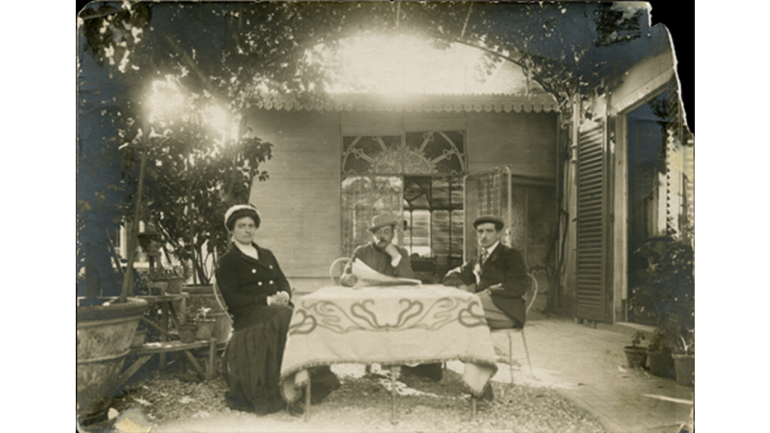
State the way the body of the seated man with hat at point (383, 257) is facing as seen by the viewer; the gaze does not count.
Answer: toward the camera

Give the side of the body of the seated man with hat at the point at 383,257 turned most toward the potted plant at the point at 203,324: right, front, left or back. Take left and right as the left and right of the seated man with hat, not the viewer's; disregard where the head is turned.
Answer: right

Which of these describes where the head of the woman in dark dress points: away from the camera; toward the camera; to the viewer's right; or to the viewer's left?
toward the camera

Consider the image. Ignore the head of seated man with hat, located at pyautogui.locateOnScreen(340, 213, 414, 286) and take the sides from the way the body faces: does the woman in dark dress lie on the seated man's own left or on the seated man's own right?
on the seated man's own right

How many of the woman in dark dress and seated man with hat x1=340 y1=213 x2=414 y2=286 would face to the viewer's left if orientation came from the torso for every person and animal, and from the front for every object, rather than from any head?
0

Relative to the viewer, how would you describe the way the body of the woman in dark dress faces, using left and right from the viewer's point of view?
facing the viewer and to the right of the viewer

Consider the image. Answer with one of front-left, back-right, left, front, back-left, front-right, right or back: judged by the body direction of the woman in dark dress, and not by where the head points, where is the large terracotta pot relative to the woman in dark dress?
back-right

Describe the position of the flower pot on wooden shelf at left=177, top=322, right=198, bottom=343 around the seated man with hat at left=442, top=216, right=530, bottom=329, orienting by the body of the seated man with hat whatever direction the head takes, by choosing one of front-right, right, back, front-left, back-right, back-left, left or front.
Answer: front-right

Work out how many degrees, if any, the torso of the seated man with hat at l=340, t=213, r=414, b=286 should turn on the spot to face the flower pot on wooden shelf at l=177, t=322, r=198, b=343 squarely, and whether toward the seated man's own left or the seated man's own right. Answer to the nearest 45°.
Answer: approximately 90° to the seated man's own right

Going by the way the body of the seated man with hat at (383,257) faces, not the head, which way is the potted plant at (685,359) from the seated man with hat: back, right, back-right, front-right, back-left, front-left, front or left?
left

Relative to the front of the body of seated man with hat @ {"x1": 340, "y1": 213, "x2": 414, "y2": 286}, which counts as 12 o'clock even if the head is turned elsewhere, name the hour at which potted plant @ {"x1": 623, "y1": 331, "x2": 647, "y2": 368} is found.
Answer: The potted plant is roughly at 9 o'clock from the seated man with hat.

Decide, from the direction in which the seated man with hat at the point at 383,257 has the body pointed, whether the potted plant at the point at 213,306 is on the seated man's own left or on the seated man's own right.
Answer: on the seated man's own right

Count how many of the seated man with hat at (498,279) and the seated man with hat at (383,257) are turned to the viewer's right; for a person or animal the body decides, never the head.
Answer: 0

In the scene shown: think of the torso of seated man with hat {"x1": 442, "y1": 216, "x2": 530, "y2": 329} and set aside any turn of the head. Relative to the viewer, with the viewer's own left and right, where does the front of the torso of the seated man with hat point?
facing the viewer and to the left of the viewer

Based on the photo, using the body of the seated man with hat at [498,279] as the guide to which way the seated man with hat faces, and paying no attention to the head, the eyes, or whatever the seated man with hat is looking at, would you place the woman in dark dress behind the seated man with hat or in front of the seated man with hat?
in front

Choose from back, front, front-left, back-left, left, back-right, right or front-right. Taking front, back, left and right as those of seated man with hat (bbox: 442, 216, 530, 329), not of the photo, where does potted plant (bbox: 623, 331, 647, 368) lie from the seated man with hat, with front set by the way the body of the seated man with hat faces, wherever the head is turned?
back-left

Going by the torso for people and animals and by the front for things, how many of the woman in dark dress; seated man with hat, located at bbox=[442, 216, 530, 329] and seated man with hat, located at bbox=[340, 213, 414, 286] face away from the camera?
0

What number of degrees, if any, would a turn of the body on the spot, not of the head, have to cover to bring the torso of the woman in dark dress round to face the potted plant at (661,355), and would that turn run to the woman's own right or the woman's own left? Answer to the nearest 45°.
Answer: approximately 45° to the woman's own left
